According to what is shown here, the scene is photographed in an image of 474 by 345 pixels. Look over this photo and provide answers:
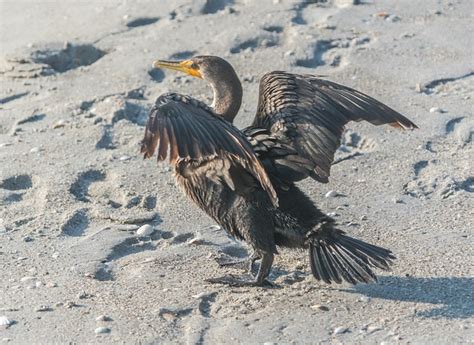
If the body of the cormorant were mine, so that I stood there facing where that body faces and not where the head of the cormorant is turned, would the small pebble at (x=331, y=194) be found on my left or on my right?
on my right

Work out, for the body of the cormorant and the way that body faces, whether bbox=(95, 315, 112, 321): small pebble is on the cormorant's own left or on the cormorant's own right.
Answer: on the cormorant's own left

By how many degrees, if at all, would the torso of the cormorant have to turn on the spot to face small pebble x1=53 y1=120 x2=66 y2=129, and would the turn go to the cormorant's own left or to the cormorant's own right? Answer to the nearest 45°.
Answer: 0° — it already faces it

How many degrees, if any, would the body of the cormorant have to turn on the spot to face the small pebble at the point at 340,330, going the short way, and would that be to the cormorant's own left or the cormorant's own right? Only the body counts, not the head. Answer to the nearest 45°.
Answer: approximately 135° to the cormorant's own left

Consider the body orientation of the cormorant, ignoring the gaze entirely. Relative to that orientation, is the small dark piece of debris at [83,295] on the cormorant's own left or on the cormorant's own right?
on the cormorant's own left

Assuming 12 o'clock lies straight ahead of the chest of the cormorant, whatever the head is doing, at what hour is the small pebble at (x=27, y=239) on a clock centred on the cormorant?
The small pebble is roughly at 11 o'clock from the cormorant.

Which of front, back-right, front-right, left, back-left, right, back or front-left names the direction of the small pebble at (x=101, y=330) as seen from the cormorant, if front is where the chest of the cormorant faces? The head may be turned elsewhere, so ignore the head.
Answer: left

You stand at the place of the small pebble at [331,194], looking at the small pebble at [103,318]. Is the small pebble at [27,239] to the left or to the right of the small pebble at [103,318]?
right

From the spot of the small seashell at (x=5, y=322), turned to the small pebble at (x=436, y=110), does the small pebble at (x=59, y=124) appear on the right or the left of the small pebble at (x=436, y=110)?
left

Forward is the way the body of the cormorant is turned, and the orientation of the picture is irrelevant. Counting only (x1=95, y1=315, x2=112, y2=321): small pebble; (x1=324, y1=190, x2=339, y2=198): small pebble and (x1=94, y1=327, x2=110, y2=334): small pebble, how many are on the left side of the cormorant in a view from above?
2

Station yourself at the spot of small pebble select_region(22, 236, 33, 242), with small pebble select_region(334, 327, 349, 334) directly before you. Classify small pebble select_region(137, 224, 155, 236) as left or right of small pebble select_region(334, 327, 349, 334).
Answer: left

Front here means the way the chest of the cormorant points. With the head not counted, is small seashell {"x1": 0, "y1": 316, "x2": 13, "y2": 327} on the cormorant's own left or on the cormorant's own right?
on the cormorant's own left

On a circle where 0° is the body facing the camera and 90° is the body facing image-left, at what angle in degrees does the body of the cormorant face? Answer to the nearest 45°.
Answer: approximately 135°
